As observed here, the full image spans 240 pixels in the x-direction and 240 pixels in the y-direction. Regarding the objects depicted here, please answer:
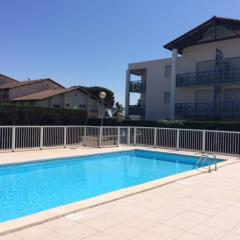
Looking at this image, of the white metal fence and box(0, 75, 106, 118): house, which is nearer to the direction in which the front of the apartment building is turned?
the white metal fence

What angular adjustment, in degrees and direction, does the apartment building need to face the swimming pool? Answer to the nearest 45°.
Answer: approximately 45° to its left

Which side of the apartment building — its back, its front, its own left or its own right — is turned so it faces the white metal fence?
front

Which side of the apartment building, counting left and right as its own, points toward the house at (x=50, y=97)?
right

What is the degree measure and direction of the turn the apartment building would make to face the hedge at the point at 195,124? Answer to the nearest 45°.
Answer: approximately 45° to its left

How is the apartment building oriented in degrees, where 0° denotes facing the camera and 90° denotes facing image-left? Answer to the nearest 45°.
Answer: approximately 45°

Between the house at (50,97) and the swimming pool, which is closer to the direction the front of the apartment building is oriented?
the swimming pool
